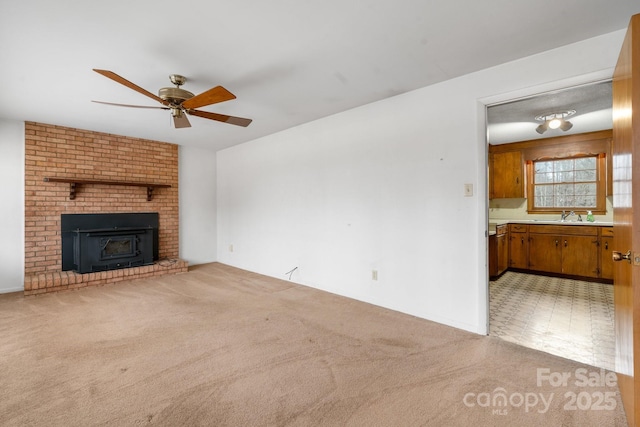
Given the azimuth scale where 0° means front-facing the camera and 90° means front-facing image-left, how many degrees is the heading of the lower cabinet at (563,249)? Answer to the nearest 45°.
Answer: approximately 0°

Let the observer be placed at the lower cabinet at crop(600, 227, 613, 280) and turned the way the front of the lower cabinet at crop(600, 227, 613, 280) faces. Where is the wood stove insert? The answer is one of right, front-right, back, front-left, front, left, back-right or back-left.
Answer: front-right

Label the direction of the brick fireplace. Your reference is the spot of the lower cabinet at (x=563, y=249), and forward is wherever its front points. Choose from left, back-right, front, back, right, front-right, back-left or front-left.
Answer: front-right

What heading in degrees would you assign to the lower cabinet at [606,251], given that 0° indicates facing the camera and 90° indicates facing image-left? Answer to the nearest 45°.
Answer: approximately 0°

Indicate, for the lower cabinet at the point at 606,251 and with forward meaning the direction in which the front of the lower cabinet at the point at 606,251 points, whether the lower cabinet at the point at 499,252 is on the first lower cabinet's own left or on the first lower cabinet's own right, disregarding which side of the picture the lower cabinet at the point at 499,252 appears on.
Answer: on the first lower cabinet's own right

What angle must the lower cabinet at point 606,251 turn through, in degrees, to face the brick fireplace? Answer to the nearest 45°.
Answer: approximately 45° to its right
